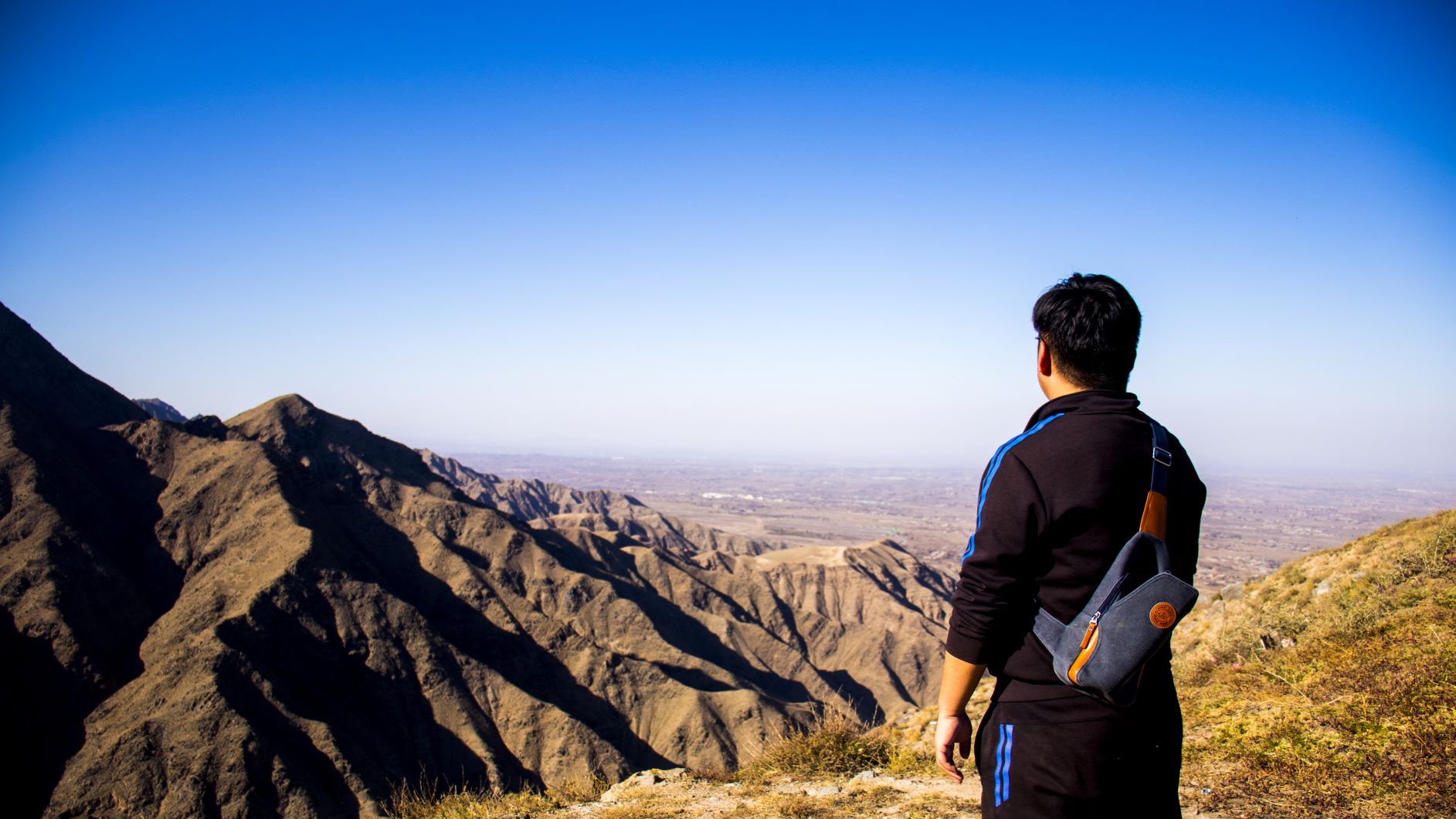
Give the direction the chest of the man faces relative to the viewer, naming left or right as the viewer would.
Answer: facing away from the viewer and to the left of the viewer

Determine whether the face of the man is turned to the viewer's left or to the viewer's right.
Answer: to the viewer's left
